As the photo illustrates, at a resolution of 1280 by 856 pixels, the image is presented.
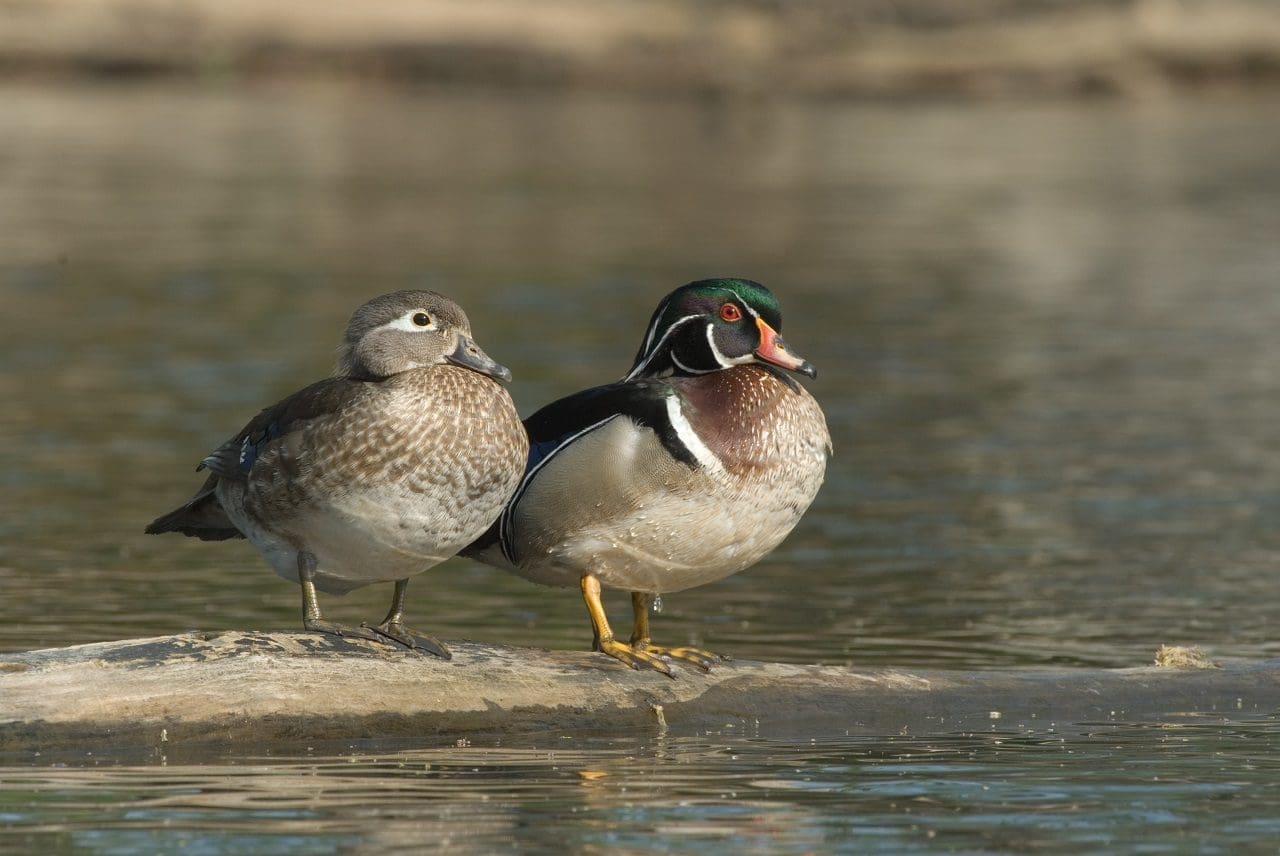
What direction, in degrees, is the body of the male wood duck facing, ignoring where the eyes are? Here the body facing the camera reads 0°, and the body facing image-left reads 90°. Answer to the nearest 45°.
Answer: approximately 315°

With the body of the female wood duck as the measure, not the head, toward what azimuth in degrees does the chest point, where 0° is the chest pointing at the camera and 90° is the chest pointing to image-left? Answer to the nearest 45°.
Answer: approximately 315°

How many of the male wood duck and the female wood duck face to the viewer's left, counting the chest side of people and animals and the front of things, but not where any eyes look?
0
